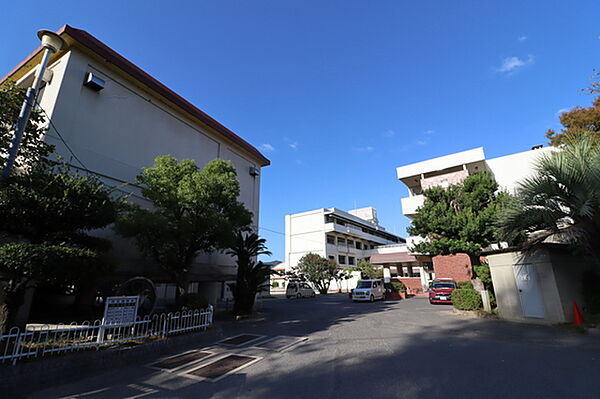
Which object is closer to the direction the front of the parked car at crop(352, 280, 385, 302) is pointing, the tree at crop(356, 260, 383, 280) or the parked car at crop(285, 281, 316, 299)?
the parked car

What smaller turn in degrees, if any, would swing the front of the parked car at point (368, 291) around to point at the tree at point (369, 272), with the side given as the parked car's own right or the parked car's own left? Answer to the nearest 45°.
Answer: approximately 135° to the parked car's own right

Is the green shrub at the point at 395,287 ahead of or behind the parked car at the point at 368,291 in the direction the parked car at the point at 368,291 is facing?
behind

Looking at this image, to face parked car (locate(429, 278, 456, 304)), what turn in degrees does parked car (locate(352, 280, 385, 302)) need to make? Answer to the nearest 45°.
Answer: approximately 90° to its left

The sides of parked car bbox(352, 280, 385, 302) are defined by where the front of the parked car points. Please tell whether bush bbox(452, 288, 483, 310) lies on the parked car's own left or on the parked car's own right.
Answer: on the parked car's own left

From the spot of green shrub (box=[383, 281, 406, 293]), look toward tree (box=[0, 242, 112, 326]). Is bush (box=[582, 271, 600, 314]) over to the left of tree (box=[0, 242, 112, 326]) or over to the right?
left

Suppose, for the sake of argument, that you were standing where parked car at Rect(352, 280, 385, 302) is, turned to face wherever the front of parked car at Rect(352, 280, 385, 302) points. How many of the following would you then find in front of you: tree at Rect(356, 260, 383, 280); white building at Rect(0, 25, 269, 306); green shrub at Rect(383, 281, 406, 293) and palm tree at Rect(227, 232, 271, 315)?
2

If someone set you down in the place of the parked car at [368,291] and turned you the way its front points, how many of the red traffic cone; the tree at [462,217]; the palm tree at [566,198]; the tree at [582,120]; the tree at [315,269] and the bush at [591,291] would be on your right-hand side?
1

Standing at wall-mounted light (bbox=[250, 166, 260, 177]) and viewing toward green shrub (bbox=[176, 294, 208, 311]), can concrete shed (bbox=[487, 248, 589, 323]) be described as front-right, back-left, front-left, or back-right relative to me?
front-left

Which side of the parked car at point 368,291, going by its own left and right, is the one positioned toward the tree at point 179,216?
front

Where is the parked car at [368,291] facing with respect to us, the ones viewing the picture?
facing the viewer and to the left of the viewer

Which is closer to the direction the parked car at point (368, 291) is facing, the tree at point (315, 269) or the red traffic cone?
the red traffic cone

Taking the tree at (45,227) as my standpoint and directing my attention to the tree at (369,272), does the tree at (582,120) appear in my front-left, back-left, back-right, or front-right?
front-right

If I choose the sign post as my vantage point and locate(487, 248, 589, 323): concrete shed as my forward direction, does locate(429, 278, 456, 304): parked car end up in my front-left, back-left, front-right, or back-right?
front-left

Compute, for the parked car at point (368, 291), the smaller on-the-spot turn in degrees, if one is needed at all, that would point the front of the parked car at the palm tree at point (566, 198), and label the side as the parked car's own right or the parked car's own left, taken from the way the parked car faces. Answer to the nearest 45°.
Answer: approximately 45° to the parked car's own left

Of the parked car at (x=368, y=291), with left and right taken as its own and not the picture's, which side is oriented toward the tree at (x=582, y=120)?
left

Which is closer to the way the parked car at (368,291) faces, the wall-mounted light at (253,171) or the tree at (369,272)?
the wall-mounted light

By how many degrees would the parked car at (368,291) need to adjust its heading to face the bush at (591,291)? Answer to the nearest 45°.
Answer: approximately 90° to its left
